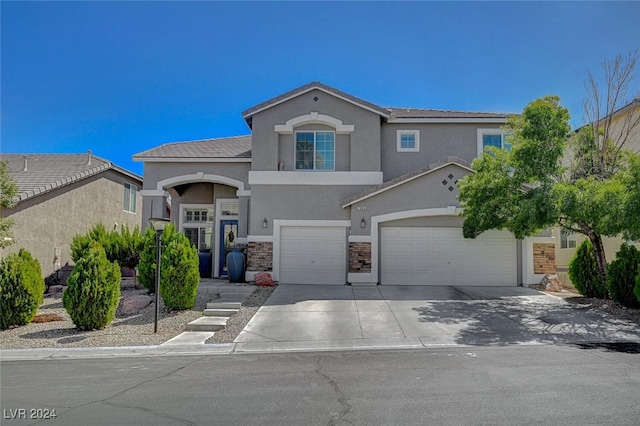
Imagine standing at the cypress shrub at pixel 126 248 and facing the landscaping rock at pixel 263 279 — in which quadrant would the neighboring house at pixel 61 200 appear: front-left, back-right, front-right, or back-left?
back-left

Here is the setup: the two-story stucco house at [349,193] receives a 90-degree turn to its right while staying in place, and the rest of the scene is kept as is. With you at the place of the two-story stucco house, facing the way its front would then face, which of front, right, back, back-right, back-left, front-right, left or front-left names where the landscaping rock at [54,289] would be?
front

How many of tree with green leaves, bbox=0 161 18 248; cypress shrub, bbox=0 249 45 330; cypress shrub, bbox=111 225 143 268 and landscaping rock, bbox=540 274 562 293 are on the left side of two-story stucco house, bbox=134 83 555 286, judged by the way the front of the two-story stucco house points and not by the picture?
1

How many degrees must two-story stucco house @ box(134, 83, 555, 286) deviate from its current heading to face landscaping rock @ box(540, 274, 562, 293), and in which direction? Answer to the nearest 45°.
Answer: approximately 90° to its left

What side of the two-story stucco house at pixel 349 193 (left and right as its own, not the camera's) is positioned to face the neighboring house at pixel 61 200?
right

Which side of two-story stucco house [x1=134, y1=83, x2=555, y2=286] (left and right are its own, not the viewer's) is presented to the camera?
front

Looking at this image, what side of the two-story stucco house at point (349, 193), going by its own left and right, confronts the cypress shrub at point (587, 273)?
left

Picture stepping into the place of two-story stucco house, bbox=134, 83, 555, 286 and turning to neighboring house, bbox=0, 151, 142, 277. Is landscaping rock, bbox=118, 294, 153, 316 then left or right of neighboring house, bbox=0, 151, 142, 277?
left

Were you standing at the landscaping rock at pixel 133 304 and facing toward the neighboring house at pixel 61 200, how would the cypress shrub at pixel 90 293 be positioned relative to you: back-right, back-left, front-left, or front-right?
back-left

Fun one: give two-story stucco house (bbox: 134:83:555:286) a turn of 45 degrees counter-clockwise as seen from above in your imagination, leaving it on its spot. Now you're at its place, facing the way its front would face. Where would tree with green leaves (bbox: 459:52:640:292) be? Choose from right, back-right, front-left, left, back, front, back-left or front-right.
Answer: front

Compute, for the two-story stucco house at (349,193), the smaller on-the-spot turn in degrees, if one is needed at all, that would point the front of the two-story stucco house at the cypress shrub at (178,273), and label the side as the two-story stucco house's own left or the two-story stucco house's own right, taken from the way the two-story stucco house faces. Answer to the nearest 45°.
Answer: approximately 45° to the two-story stucco house's own right

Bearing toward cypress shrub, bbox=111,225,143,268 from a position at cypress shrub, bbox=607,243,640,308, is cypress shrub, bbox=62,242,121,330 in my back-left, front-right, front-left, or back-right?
front-left

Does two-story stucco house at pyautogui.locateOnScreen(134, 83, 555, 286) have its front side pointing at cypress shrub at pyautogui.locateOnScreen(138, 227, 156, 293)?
no

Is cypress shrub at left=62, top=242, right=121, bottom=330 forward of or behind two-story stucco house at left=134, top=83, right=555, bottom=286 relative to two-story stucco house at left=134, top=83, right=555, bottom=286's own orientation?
forward

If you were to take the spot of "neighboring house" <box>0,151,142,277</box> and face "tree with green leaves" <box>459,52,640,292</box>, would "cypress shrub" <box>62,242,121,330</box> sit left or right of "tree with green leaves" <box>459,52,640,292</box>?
right

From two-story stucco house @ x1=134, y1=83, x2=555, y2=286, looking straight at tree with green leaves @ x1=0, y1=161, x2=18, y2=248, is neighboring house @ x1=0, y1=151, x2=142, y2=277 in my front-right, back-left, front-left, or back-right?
front-right
